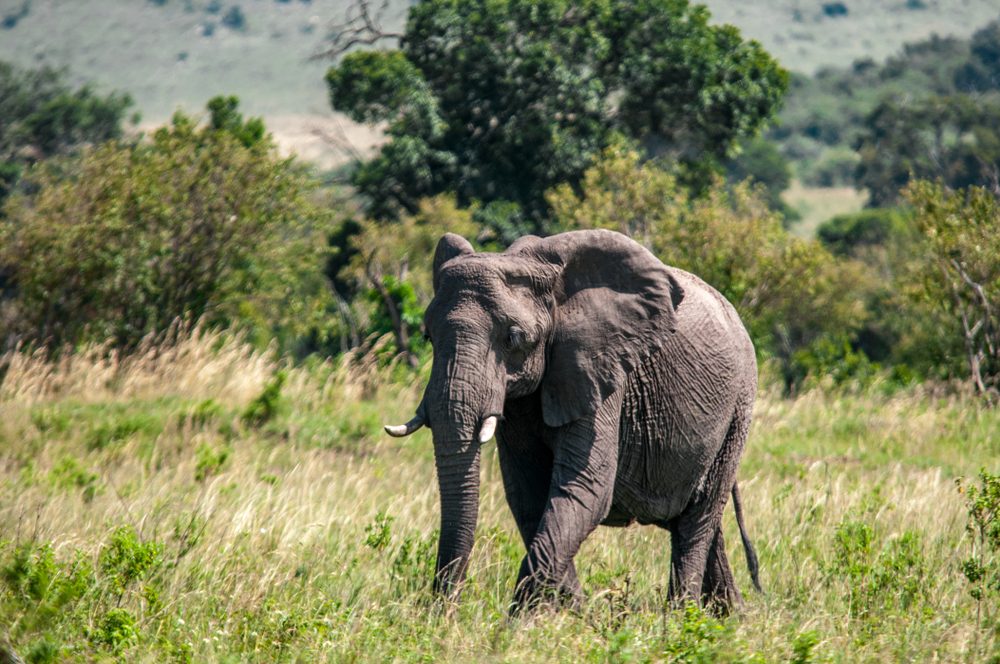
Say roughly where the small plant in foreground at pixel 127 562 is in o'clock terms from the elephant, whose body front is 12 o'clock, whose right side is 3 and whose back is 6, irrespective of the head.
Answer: The small plant in foreground is roughly at 1 o'clock from the elephant.

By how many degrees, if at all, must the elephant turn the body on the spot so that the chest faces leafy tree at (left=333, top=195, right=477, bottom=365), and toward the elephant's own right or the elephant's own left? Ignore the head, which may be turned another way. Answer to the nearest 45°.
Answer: approximately 135° to the elephant's own right

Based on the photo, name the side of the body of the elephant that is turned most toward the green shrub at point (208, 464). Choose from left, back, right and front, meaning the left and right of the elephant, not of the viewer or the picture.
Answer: right

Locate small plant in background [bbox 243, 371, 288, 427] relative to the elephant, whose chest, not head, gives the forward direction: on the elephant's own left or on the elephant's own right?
on the elephant's own right

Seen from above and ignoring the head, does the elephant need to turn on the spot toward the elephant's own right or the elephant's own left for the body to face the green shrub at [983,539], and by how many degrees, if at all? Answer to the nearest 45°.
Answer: approximately 135° to the elephant's own left

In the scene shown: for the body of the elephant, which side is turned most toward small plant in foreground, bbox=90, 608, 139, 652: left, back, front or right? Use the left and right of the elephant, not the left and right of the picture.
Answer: front

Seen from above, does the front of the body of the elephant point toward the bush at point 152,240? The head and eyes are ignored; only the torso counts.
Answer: no

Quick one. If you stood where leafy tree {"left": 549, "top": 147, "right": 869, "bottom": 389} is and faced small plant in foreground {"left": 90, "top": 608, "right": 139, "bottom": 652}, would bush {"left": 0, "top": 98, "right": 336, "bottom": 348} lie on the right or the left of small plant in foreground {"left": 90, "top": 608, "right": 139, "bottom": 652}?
right

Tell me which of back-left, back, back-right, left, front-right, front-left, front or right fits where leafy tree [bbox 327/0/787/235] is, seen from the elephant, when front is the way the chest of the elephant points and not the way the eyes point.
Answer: back-right

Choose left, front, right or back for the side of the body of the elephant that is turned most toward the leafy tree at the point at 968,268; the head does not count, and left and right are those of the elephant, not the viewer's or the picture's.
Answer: back

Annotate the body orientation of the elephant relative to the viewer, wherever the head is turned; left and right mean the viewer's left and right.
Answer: facing the viewer and to the left of the viewer
